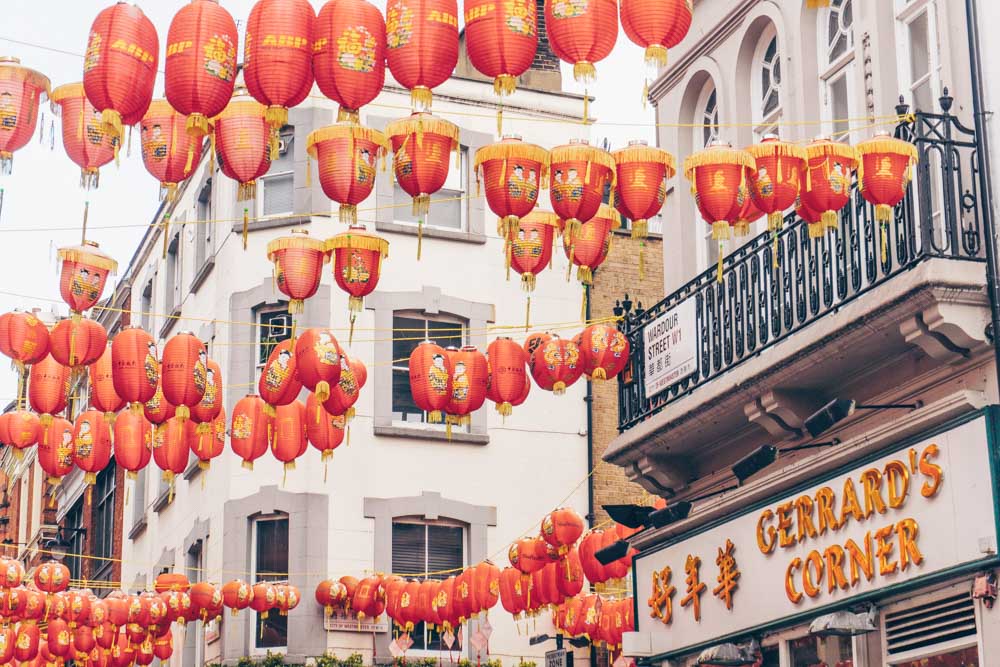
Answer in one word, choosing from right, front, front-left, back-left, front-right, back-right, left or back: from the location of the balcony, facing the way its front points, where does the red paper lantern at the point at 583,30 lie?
front

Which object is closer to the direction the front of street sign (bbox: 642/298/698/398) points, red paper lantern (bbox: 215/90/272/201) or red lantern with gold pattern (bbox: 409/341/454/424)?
the red paper lantern

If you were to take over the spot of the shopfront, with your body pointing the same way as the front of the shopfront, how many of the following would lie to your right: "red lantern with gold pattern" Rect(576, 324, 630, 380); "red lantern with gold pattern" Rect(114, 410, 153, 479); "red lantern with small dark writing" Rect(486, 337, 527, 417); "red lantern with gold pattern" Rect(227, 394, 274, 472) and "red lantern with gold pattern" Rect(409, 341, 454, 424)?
5

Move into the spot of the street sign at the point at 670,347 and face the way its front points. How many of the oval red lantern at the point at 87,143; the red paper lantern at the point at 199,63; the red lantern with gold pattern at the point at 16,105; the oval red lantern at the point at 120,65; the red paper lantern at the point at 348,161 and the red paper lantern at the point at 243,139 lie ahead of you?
6

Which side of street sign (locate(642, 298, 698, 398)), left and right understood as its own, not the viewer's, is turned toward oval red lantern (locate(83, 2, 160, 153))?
front

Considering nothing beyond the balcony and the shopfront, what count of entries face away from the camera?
0

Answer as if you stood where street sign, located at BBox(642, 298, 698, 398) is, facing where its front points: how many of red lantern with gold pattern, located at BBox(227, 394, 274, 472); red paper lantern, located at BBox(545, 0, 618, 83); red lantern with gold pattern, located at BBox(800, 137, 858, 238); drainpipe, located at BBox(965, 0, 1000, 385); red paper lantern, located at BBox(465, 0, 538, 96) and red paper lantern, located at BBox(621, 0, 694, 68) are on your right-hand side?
1

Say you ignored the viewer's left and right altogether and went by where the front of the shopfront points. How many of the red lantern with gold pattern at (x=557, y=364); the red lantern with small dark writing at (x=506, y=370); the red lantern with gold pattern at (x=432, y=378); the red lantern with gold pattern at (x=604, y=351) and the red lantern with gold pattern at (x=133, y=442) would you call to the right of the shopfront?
5

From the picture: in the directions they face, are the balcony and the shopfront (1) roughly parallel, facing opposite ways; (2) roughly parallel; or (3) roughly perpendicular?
roughly parallel

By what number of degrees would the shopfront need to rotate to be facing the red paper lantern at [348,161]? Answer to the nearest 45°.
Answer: approximately 45° to its right

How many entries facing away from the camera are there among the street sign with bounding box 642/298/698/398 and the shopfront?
0

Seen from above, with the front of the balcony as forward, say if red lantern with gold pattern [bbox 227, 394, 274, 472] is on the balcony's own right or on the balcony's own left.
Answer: on the balcony's own right

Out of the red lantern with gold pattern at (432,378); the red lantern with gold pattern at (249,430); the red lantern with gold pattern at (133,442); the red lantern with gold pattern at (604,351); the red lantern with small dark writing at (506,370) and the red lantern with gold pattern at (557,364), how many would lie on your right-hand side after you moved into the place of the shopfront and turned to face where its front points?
6

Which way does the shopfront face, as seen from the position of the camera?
facing the viewer and to the left of the viewer
